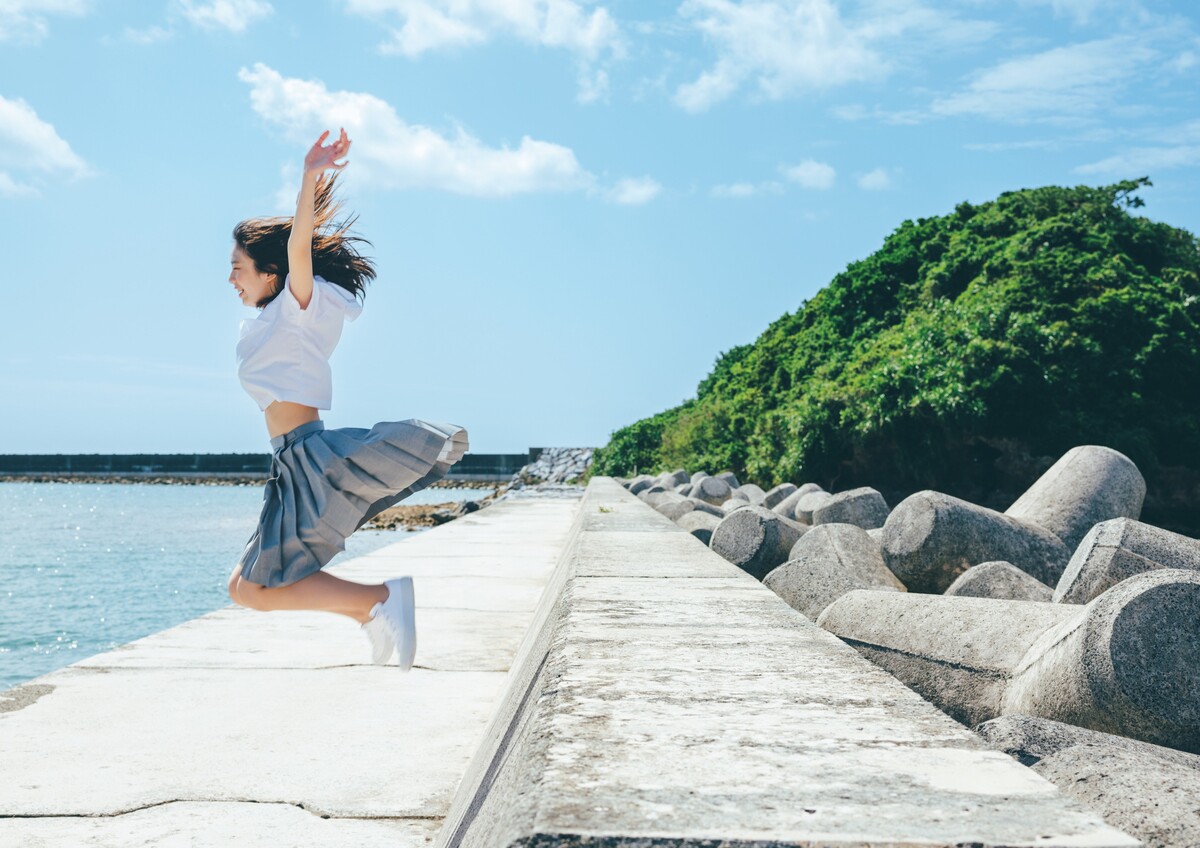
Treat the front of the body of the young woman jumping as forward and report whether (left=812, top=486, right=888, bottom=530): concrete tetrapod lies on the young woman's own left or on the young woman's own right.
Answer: on the young woman's own right

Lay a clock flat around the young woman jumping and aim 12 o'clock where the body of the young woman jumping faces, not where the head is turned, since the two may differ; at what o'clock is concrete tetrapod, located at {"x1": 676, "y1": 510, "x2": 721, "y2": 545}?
The concrete tetrapod is roughly at 4 o'clock from the young woman jumping.

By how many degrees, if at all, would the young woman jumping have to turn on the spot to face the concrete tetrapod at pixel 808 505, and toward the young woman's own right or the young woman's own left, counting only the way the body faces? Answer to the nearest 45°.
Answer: approximately 135° to the young woman's own right

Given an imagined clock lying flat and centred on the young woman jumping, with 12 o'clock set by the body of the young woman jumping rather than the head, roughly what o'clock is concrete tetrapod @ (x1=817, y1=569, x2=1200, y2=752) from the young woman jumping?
The concrete tetrapod is roughly at 7 o'clock from the young woman jumping.

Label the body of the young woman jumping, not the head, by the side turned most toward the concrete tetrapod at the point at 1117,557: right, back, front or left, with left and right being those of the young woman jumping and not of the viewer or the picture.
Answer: back

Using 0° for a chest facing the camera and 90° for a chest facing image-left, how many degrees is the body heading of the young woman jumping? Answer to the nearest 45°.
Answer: approximately 90°

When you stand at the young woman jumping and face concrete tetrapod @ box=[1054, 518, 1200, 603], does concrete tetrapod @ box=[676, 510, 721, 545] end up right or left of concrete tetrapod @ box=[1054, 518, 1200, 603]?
left

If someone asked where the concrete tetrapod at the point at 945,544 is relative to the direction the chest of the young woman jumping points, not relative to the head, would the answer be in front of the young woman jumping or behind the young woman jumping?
behind
